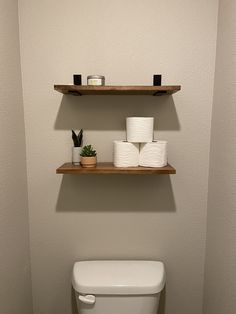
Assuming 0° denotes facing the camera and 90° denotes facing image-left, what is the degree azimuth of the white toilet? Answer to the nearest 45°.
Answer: approximately 0°

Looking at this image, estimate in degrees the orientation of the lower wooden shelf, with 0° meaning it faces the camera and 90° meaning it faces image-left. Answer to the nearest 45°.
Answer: approximately 0°

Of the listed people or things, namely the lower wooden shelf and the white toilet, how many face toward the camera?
2
